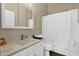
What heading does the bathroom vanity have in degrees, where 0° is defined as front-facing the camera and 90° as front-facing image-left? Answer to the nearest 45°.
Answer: approximately 315°
